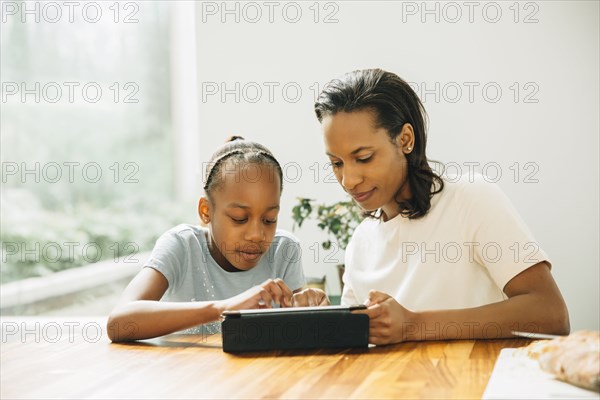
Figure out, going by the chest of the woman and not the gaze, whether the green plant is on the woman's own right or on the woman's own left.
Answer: on the woman's own right

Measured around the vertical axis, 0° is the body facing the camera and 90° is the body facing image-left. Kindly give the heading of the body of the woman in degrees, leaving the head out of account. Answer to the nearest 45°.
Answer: approximately 45°

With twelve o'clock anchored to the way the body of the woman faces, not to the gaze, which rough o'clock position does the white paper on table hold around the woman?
The white paper on table is roughly at 10 o'clock from the woman.

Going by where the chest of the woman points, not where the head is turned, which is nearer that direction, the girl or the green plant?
the girl

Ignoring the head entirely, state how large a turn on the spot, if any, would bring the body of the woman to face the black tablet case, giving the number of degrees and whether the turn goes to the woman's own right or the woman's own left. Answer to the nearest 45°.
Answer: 0° — they already face it

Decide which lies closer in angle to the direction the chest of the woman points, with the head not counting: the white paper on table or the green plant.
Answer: the white paper on table
